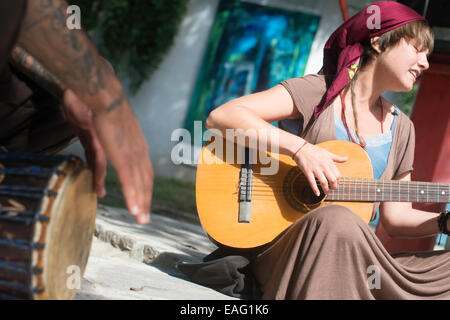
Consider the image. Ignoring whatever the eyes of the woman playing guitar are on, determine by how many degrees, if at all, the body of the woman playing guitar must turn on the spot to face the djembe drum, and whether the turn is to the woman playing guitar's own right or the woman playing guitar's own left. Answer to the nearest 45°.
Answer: approximately 90° to the woman playing guitar's own right
